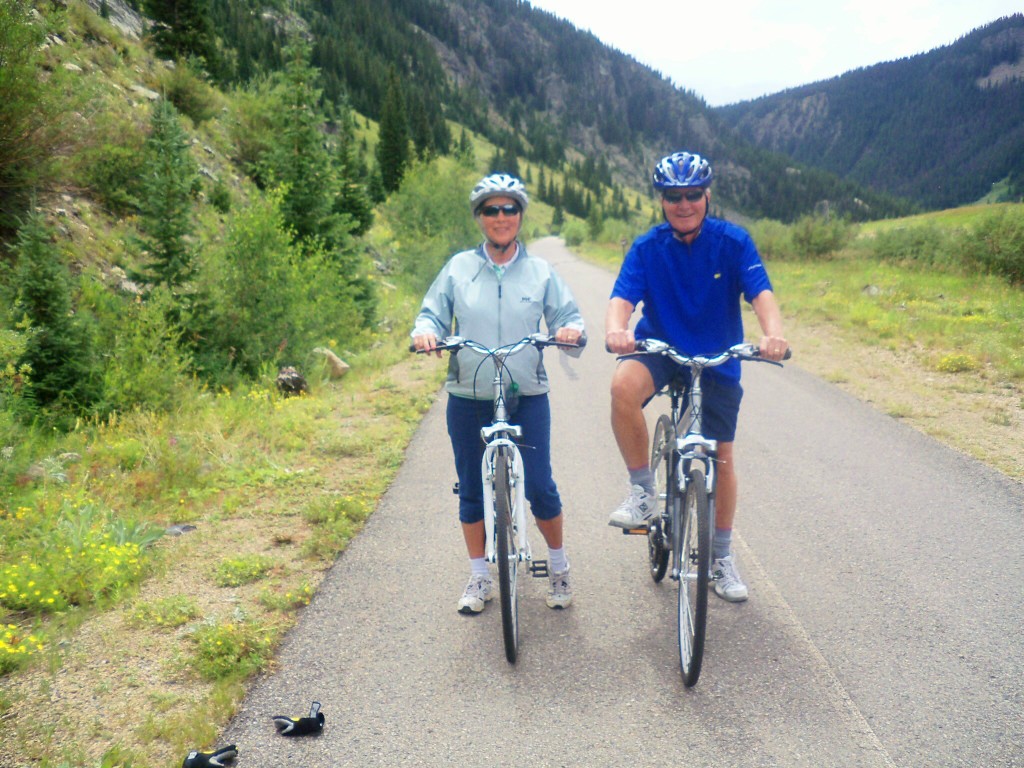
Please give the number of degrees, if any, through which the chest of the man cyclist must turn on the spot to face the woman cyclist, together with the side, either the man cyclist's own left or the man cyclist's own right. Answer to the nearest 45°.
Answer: approximately 45° to the man cyclist's own right

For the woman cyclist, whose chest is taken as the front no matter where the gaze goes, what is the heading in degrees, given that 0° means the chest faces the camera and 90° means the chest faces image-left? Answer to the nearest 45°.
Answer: approximately 0°

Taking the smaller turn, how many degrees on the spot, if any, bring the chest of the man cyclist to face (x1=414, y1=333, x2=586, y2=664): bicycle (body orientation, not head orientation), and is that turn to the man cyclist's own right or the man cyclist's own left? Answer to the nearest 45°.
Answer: approximately 45° to the man cyclist's own right

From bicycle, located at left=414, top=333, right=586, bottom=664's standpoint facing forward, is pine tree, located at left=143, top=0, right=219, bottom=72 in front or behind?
behind

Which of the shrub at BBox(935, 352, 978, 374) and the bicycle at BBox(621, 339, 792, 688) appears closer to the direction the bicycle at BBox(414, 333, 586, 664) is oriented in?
the bicycle

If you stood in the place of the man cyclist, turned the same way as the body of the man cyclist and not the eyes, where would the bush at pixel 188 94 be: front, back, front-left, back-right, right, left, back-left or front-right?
back-right

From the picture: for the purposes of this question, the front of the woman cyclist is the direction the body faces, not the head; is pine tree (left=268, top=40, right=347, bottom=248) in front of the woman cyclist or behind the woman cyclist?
behind

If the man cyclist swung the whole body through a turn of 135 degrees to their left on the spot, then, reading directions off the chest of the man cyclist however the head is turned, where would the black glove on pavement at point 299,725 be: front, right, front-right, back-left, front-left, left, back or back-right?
back

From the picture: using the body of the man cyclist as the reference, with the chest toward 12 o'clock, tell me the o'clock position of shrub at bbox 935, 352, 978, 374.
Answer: The shrub is roughly at 7 o'clock from the man cyclist.

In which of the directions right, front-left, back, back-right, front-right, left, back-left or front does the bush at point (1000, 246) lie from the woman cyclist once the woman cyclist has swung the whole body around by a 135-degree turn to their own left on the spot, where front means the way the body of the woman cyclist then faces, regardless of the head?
front
